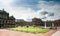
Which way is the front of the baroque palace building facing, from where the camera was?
facing the viewer and to the right of the viewer
